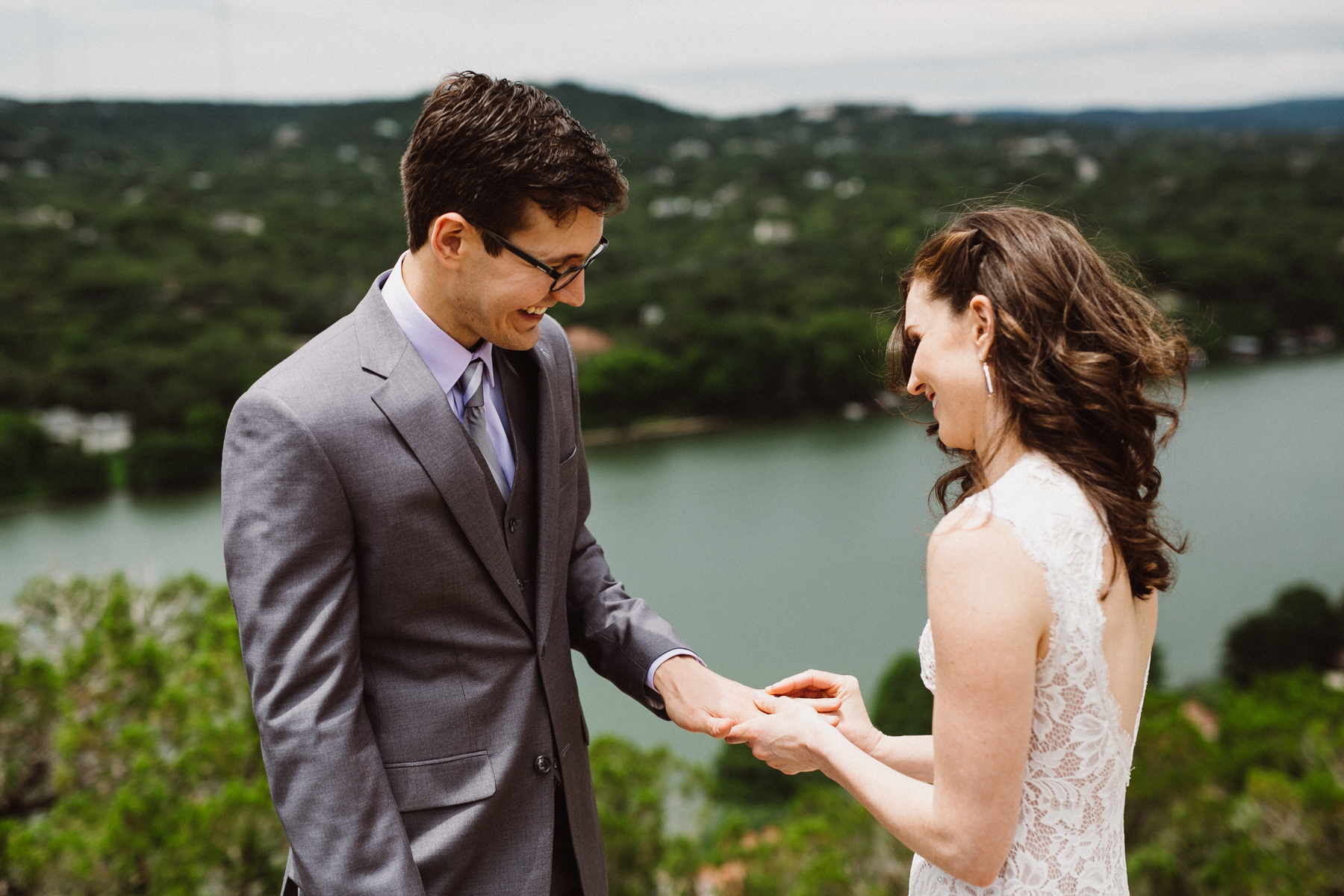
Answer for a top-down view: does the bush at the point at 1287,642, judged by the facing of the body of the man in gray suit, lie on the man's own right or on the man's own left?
on the man's own left

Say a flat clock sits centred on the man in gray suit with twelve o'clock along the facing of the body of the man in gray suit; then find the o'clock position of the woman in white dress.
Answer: The woman in white dress is roughly at 11 o'clock from the man in gray suit.

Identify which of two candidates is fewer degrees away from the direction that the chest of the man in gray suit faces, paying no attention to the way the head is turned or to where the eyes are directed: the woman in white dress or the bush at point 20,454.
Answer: the woman in white dress

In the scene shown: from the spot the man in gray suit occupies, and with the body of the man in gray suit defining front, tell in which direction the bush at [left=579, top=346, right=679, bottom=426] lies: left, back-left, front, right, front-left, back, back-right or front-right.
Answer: back-left

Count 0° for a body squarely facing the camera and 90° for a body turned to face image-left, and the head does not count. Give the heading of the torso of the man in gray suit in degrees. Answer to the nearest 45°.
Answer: approximately 315°
